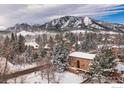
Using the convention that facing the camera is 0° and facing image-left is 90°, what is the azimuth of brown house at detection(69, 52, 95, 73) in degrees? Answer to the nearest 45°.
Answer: approximately 0°

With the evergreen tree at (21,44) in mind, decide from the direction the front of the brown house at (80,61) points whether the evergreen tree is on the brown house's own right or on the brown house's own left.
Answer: on the brown house's own right
